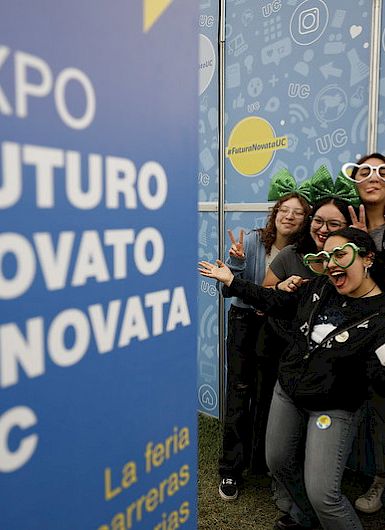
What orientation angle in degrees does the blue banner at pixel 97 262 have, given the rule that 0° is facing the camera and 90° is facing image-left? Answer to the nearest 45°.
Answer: approximately 315°

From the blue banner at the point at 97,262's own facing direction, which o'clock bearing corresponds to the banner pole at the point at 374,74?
The banner pole is roughly at 9 o'clock from the blue banner.

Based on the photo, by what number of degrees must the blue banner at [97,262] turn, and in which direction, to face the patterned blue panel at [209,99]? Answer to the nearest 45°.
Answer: approximately 135° to its left

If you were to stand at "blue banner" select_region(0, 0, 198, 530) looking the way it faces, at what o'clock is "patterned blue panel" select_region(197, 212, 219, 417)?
The patterned blue panel is roughly at 8 o'clock from the blue banner.

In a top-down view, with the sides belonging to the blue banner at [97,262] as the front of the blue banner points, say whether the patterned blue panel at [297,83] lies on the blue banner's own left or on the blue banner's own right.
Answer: on the blue banner's own left
